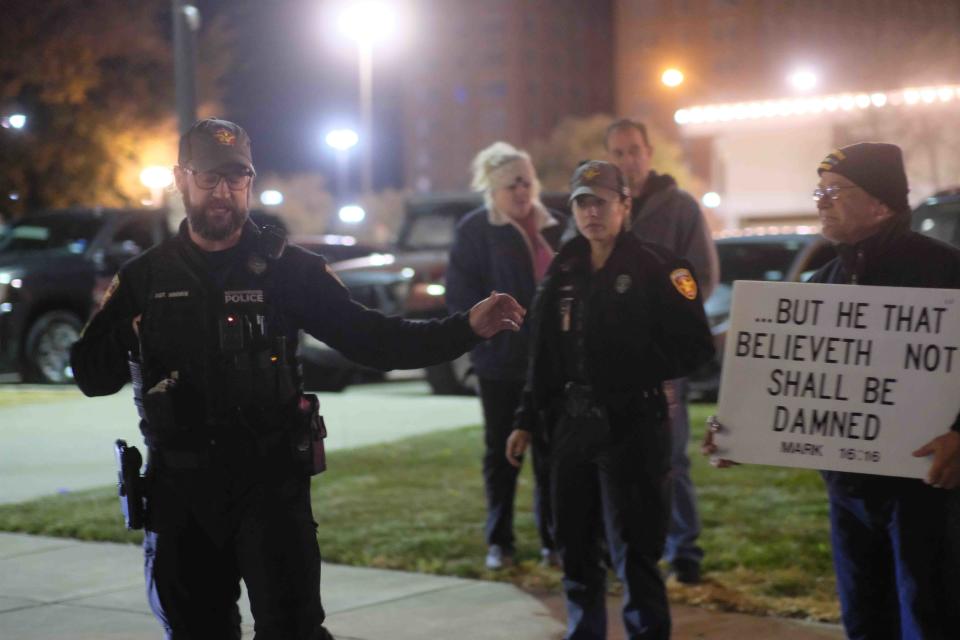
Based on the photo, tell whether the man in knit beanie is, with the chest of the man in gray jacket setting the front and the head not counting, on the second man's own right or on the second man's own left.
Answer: on the second man's own left

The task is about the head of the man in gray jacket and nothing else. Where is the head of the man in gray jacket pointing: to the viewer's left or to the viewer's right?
to the viewer's left

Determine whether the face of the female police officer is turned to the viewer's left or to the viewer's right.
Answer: to the viewer's left

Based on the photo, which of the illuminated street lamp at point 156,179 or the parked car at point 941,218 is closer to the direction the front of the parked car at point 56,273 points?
the parked car

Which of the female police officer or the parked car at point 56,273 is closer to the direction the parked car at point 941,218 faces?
the female police officer

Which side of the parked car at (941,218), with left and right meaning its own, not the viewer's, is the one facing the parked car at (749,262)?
right

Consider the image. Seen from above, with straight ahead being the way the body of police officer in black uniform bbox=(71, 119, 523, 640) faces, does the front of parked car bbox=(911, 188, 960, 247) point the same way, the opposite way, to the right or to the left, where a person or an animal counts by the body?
to the right

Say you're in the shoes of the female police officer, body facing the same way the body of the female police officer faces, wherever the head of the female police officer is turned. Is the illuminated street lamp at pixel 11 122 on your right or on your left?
on your right

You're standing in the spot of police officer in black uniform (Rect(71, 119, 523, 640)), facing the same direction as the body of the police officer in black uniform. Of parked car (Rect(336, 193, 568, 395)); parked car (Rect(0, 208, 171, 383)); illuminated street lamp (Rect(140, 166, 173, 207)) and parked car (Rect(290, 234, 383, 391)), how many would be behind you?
4
